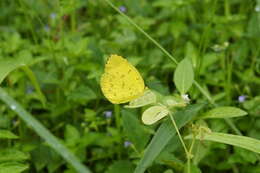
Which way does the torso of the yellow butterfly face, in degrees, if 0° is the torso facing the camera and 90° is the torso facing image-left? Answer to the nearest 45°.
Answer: approximately 270°
